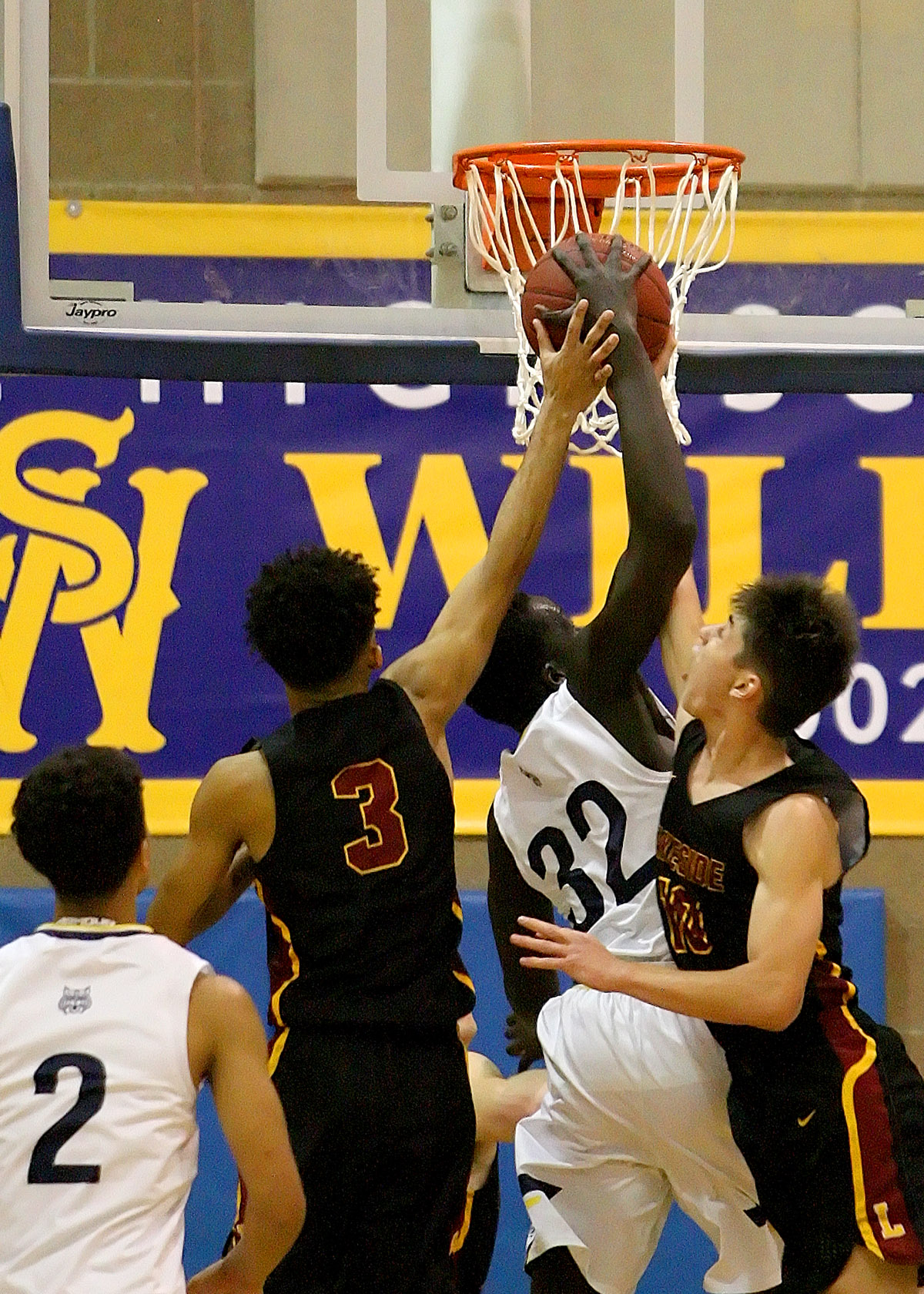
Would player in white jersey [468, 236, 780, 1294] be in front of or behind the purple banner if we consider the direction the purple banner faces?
in front

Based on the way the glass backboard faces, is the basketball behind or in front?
in front

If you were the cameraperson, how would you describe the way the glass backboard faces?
facing the viewer

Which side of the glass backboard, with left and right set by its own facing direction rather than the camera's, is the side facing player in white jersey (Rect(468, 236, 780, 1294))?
front

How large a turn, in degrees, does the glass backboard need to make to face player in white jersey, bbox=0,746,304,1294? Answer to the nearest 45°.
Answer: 0° — it already faces them

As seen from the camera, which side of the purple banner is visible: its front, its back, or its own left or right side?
front

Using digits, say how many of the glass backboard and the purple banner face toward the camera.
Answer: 2

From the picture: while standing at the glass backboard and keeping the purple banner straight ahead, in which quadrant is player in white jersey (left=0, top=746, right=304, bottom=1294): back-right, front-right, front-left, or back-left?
back-left

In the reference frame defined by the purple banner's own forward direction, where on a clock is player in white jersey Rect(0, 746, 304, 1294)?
The player in white jersey is roughly at 12 o'clock from the purple banner.
